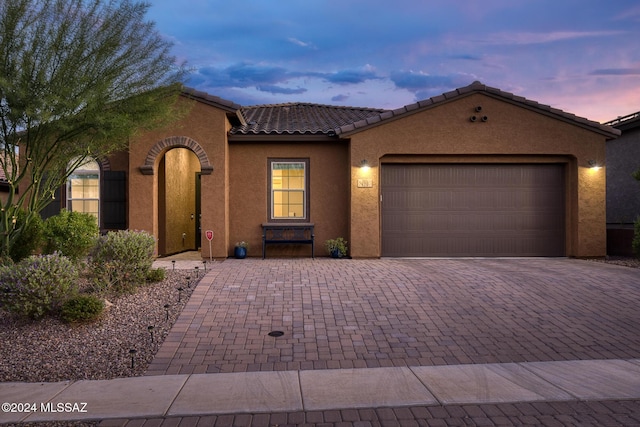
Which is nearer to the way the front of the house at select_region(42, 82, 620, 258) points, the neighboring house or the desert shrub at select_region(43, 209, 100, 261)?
the desert shrub

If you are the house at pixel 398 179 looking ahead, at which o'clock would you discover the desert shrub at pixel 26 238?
The desert shrub is roughly at 2 o'clock from the house.

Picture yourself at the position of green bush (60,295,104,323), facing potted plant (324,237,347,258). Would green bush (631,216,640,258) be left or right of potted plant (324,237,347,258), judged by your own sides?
right

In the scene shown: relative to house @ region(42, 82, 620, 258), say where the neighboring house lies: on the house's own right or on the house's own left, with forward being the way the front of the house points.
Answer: on the house's own left

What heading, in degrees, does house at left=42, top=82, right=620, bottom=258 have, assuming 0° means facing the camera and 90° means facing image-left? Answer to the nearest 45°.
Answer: approximately 0°

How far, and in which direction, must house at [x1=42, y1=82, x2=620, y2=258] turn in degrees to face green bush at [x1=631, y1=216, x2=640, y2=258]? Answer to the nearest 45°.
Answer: approximately 90° to its left

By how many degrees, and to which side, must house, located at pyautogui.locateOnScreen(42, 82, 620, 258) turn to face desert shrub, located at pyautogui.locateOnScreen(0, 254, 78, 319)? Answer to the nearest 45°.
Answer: approximately 45° to its right

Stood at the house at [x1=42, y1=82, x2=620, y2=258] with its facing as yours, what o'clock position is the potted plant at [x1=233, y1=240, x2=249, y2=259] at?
The potted plant is roughly at 3 o'clock from the house.
